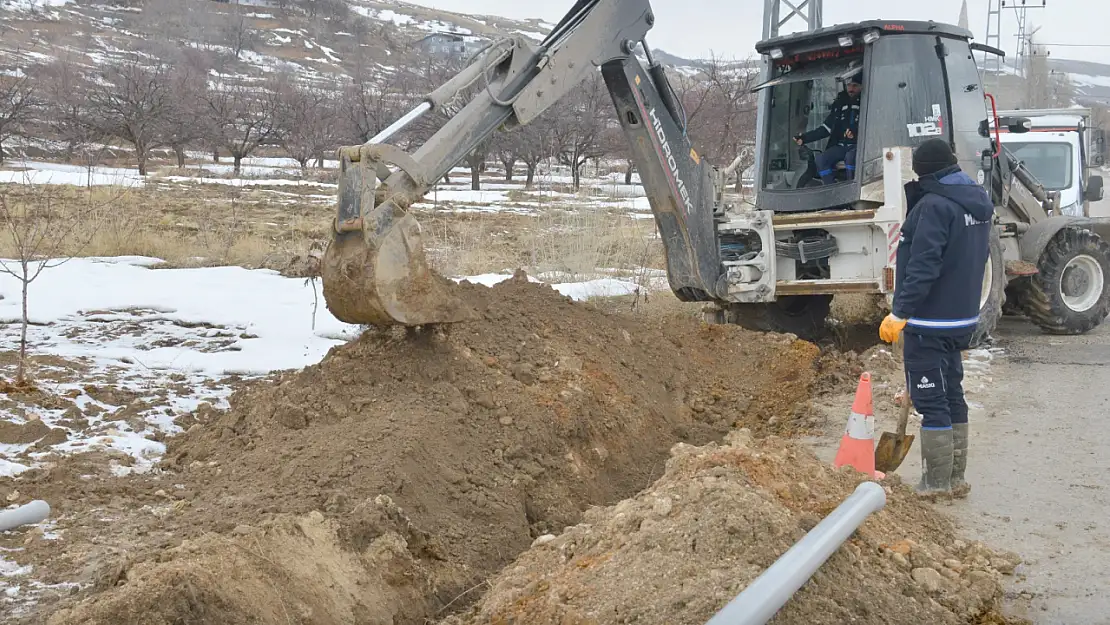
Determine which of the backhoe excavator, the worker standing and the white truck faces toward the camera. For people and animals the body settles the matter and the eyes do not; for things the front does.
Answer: the white truck

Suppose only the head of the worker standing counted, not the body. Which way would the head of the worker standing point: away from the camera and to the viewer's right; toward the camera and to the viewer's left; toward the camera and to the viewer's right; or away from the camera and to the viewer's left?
away from the camera and to the viewer's left

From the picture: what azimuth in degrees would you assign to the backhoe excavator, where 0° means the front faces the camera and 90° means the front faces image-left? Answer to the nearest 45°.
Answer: approximately 225°

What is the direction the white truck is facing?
toward the camera

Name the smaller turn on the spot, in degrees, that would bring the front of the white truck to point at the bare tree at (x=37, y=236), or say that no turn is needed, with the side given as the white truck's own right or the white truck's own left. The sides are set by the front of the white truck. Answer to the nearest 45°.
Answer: approximately 45° to the white truck's own right

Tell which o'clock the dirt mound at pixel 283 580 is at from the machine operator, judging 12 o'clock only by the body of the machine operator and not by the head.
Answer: The dirt mound is roughly at 11 o'clock from the machine operator.

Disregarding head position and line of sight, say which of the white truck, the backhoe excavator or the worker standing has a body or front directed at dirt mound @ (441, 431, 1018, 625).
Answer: the white truck

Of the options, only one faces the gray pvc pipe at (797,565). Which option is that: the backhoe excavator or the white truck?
the white truck

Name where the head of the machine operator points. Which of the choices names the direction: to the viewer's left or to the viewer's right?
to the viewer's left

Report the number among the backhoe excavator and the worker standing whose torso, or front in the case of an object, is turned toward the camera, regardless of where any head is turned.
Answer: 0

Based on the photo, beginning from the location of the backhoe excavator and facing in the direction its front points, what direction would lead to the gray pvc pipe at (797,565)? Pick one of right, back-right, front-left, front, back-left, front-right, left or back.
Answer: back-right

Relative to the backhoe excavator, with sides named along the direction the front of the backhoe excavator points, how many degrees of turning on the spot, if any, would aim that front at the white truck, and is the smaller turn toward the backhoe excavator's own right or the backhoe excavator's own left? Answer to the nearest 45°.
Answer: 0° — it already faces it

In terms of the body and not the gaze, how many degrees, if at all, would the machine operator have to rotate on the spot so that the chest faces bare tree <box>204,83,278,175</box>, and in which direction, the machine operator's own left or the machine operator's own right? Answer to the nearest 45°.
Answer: approximately 90° to the machine operator's own right

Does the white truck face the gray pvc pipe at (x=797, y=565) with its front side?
yes

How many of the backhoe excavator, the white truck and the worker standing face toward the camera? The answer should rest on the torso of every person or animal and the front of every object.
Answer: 1
